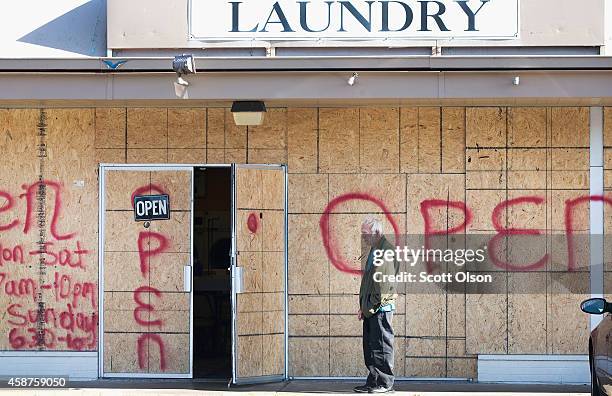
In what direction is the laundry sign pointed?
toward the camera

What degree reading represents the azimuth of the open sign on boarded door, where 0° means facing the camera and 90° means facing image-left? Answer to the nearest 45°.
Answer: approximately 0°

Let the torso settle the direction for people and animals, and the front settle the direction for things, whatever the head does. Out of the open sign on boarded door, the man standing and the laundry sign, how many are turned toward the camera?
2

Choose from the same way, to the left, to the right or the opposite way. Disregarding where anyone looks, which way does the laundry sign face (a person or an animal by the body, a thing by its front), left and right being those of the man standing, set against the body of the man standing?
to the left

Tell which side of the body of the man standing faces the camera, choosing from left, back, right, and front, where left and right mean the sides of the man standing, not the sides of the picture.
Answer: left

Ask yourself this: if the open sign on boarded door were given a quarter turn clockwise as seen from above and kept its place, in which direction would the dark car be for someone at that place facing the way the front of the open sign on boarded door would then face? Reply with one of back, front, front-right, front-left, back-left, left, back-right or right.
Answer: back-left

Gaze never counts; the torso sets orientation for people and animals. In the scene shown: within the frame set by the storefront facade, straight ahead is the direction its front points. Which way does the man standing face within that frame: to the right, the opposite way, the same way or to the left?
to the right

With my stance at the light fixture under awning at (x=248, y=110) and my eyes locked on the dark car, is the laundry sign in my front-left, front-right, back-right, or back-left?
front-left

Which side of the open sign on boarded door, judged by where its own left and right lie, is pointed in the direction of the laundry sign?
left

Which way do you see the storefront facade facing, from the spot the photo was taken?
facing the viewer

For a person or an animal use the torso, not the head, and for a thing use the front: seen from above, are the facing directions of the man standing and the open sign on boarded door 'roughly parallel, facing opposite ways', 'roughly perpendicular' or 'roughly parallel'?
roughly perpendicular
